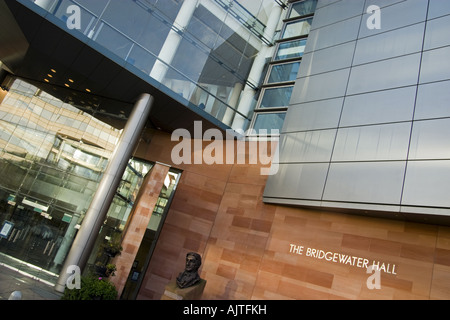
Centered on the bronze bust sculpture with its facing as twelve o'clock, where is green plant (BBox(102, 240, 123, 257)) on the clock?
The green plant is roughly at 3 o'clock from the bronze bust sculpture.

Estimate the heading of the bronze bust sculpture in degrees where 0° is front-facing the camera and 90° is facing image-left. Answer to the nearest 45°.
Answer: approximately 45°

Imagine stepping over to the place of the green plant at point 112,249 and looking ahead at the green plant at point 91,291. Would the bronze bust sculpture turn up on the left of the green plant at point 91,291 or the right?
left

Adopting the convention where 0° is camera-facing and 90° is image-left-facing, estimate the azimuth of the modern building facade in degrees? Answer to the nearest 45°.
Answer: approximately 0°

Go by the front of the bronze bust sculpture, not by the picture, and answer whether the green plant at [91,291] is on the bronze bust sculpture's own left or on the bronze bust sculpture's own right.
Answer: on the bronze bust sculpture's own right
